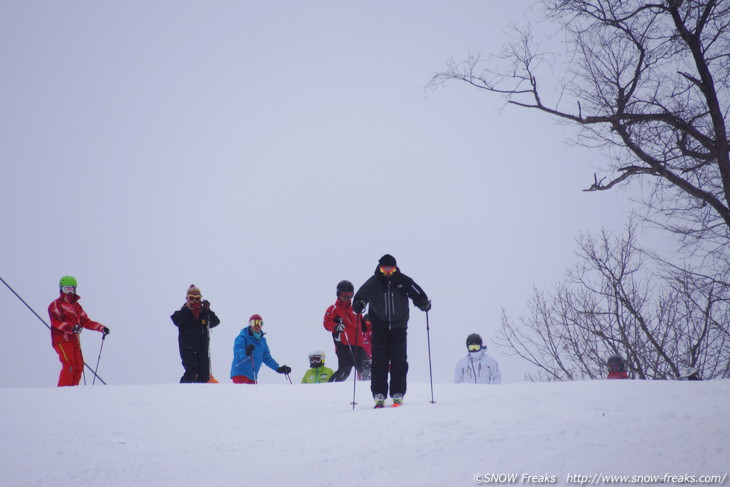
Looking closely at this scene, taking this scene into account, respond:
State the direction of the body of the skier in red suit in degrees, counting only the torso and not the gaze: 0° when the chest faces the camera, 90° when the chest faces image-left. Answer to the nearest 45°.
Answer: approximately 315°

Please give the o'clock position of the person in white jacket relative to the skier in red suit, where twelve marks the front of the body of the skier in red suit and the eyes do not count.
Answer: The person in white jacket is roughly at 11 o'clock from the skier in red suit.

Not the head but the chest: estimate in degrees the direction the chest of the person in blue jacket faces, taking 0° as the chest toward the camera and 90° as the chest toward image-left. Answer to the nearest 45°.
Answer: approximately 315°

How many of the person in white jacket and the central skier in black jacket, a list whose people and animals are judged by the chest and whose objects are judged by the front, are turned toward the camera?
2

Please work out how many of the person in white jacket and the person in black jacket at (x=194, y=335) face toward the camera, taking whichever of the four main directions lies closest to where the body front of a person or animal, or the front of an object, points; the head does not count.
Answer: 2

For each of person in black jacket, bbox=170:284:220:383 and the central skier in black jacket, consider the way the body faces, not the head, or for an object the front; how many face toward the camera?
2

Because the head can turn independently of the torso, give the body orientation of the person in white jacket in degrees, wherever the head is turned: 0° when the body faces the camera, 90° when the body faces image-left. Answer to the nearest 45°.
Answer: approximately 0°

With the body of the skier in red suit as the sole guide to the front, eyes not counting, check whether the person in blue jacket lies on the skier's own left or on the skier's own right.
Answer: on the skier's own left
